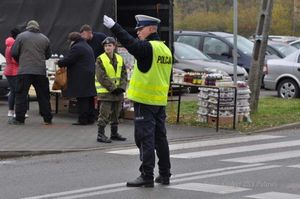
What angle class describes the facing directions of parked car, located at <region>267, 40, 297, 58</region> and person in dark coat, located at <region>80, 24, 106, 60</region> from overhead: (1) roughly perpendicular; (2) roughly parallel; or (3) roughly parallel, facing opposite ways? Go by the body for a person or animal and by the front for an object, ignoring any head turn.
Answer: roughly perpendicular

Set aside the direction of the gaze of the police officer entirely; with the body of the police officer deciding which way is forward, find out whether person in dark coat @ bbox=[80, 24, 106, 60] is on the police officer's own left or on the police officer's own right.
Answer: on the police officer's own right

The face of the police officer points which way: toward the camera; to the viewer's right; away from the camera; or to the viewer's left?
to the viewer's left

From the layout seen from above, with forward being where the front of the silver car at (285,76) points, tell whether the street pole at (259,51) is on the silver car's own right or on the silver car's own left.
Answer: on the silver car's own right

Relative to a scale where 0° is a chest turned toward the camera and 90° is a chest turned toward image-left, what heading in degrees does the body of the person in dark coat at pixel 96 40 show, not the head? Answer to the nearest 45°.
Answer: approximately 45°

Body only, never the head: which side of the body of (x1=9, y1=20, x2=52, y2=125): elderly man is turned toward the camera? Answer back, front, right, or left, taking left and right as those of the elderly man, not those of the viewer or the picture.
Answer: back

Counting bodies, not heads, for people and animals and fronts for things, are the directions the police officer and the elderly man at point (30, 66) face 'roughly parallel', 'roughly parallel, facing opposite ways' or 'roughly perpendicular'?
roughly perpendicular

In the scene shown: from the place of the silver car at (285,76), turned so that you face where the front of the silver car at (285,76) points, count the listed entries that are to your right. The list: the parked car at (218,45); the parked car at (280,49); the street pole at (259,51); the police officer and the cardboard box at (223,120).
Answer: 3
